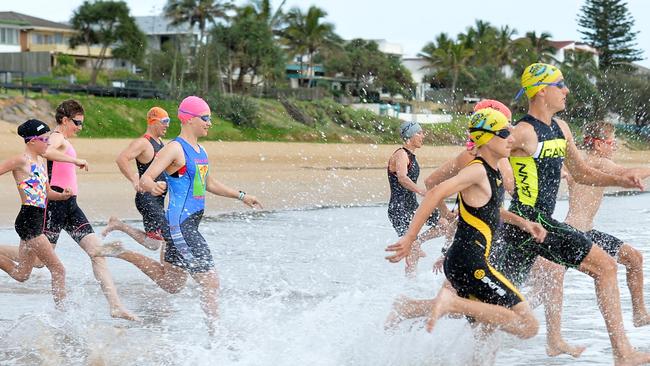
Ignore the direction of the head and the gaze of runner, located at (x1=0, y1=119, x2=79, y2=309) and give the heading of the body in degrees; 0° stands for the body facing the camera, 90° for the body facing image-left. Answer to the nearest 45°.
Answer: approximately 270°

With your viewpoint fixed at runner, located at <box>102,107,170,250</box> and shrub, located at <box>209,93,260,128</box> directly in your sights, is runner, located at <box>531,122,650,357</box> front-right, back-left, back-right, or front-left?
back-right

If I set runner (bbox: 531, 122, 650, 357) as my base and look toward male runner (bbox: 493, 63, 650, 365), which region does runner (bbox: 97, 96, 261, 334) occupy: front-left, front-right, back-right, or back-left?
front-right

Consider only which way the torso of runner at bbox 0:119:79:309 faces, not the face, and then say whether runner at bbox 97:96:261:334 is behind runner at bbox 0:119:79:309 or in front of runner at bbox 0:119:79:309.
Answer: in front

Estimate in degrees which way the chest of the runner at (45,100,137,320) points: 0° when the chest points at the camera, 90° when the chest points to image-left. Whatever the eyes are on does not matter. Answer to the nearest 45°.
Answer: approximately 270°

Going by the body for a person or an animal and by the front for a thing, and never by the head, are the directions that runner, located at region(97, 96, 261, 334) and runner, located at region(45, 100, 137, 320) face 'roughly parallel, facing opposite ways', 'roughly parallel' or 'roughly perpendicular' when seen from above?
roughly parallel

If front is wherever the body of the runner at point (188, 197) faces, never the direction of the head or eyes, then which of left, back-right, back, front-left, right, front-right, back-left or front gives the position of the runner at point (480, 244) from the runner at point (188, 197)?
front-right

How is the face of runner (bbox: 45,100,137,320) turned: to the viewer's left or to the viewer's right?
to the viewer's right

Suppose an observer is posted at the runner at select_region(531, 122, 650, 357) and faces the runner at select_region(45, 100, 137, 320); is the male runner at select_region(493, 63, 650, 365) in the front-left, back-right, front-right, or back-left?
front-left
